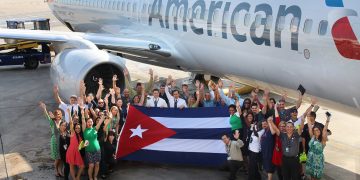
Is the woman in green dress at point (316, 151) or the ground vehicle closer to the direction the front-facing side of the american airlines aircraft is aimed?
the woman in green dress

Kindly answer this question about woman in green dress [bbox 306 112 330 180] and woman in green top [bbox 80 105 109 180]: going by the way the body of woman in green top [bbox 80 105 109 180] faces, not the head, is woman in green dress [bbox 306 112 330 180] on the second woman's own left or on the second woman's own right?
on the second woman's own left

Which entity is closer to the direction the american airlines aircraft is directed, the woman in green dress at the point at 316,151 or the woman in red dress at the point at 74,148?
the woman in green dress

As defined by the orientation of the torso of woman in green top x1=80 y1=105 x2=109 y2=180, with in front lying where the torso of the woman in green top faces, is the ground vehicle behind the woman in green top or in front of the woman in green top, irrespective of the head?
behind

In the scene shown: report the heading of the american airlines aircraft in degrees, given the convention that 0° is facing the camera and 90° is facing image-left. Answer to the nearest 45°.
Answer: approximately 315°

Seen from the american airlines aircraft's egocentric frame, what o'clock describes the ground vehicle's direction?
The ground vehicle is roughly at 6 o'clock from the american airlines aircraft.

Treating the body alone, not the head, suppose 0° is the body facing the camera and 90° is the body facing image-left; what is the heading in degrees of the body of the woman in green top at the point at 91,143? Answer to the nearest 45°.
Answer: approximately 0°

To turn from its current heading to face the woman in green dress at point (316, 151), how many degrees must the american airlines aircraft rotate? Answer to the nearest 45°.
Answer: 0° — it already faces them
